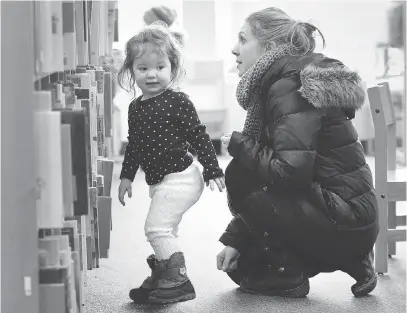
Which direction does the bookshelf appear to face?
to the viewer's right

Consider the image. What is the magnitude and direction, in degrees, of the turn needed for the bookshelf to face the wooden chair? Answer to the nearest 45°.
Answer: approximately 45° to its left

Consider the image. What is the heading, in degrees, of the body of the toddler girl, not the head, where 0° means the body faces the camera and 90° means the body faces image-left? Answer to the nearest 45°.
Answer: approximately 45°
